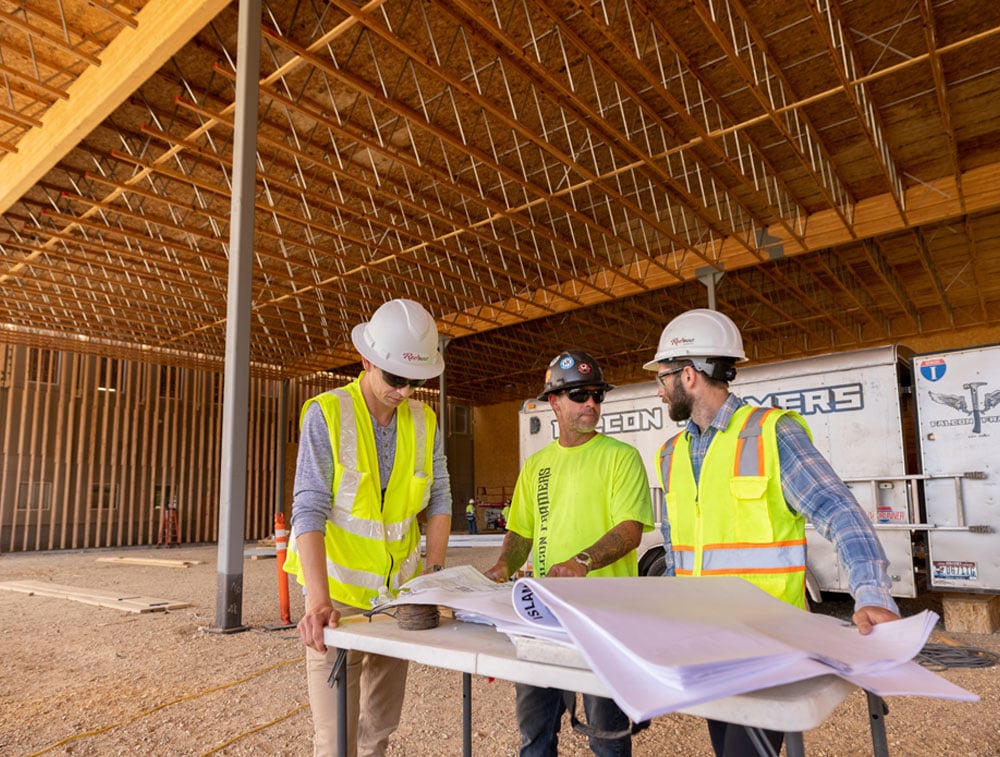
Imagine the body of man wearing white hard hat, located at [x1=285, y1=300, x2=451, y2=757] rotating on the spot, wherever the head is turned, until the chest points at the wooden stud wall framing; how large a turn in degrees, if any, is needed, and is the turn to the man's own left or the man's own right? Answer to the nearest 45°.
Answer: approximately 135° to the man's own left

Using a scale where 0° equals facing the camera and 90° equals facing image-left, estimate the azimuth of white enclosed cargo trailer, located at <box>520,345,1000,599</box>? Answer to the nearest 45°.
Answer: approximately 135°

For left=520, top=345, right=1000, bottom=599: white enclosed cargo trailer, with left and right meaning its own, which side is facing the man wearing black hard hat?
left

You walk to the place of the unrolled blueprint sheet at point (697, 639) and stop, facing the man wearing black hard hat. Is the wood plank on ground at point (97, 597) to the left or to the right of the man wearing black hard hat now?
left

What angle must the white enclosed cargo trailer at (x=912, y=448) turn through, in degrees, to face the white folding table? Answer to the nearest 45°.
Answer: approximately 135° to its left

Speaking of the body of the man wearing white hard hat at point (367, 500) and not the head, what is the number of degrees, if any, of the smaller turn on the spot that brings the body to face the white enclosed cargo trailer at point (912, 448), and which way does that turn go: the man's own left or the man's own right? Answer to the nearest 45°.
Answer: approximately 90° to the man's own left

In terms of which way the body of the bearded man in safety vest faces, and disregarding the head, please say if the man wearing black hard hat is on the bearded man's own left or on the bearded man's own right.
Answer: on the bearded man's own right

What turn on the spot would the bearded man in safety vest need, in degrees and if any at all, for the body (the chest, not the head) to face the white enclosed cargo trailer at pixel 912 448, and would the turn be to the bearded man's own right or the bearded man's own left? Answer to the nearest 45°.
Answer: approximately 135° to the bearded man's own right

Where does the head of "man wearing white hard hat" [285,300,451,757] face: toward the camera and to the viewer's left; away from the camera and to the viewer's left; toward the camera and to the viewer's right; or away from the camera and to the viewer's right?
toward the camera and to the viewer's right

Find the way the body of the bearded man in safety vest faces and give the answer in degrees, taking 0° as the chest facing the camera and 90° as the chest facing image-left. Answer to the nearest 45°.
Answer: approximately 45°

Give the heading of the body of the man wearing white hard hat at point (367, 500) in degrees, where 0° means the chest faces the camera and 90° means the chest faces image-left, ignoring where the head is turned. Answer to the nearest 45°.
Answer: approximately 315°

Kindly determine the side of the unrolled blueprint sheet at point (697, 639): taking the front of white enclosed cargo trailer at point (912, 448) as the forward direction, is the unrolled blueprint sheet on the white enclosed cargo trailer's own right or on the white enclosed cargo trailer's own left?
on the white enclosed cargo trailer's own left

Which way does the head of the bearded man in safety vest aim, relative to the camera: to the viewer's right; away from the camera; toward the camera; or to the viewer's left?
to the viewer's left

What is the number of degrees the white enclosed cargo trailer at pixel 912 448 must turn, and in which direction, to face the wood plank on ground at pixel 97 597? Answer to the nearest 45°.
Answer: approximately 45° to its left

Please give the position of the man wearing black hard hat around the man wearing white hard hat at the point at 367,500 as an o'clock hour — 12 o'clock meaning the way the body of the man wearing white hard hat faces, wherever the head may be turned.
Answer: The man wearing black hard hat is roughly at 10 o'clock from the man wearing white hard hat.
